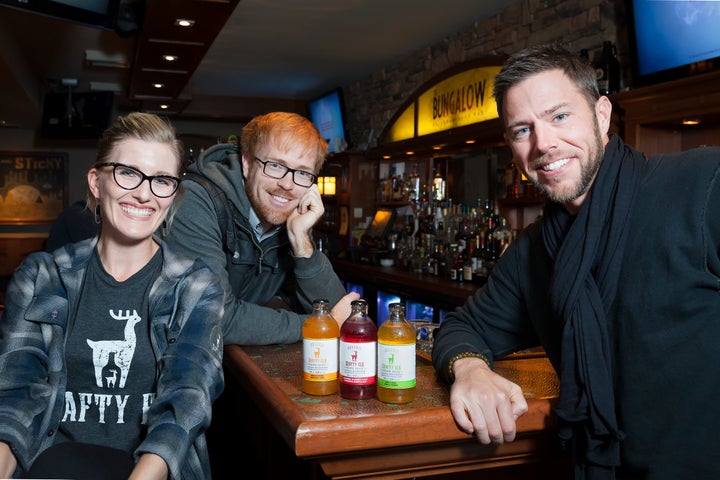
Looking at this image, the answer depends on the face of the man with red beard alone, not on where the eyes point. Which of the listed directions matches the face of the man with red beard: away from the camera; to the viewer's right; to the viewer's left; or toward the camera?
toward the camera

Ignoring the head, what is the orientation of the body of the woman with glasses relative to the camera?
toward the camera

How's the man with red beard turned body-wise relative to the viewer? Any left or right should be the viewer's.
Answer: facing the viewer and to the right of the viewer

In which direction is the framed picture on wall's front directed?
toward the camera

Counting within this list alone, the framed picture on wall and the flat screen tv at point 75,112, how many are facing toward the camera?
2

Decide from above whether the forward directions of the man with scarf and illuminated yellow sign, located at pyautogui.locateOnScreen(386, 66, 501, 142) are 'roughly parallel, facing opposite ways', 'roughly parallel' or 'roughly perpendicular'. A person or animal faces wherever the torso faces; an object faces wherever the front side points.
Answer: roughly parallel

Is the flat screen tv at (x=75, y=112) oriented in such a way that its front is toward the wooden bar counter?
yes

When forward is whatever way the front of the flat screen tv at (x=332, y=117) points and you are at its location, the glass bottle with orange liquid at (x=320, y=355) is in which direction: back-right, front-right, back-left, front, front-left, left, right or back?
front-left

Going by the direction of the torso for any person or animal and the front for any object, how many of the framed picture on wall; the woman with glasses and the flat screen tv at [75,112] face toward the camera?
3

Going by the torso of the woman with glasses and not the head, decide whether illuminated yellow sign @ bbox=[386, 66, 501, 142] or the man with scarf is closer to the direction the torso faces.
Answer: the man with scarf
